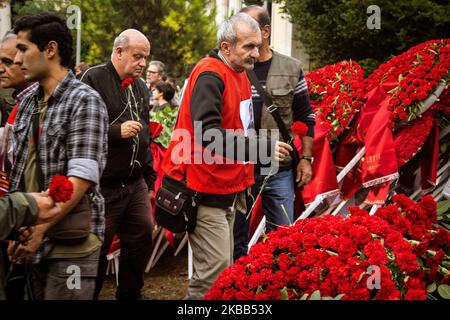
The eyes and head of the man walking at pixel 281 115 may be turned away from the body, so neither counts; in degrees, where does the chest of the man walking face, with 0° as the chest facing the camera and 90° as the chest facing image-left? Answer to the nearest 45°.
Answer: approximately 45°

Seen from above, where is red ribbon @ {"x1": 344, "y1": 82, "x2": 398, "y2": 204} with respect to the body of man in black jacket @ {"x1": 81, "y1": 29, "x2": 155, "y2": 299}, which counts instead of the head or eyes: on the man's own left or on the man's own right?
on the man's own left

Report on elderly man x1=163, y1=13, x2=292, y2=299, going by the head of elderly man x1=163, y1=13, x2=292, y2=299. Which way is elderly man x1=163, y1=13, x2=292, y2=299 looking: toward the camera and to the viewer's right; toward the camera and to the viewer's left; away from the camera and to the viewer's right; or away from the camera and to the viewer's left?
toward the camera and to the viewer's right

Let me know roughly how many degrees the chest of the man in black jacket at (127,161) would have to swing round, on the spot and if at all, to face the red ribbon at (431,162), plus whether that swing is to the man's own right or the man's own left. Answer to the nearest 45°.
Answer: approximately 45° to the man's own left
